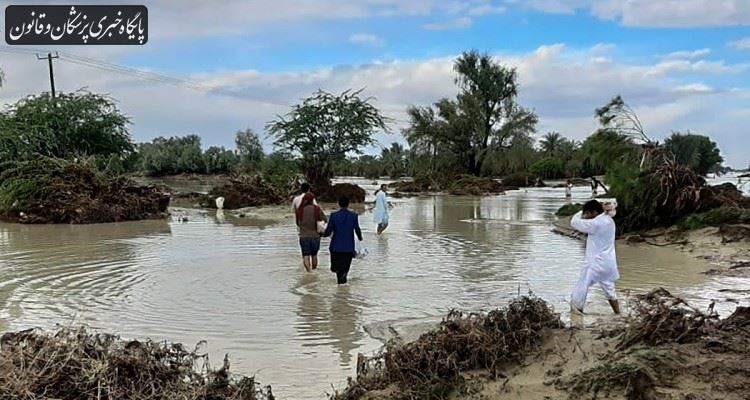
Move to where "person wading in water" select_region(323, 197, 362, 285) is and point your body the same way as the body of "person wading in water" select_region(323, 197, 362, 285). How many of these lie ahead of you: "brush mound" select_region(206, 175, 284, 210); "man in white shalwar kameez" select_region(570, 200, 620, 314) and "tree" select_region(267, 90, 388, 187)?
2

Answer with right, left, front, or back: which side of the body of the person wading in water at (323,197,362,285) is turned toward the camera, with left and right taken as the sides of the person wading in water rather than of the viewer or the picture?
back

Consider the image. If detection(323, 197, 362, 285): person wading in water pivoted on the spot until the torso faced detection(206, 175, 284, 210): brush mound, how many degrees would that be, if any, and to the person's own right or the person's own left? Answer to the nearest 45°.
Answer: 0° — they already face it

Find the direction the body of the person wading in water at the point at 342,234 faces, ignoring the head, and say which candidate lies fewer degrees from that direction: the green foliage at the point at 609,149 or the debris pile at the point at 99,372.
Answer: the green foliage

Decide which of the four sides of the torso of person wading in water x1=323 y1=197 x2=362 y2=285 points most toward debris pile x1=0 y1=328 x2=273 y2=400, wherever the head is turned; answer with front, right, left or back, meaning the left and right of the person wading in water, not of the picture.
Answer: back

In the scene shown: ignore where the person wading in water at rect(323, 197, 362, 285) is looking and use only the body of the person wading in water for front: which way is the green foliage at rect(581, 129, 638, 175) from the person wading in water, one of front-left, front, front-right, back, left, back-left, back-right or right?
front-right

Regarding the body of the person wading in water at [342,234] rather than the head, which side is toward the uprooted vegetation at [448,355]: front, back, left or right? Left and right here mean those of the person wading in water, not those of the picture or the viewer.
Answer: back

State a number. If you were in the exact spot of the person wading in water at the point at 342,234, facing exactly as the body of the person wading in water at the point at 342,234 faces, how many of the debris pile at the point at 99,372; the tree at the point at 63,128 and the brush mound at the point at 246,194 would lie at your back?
1

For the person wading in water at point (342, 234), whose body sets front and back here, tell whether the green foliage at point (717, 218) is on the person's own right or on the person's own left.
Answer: on the person's own right

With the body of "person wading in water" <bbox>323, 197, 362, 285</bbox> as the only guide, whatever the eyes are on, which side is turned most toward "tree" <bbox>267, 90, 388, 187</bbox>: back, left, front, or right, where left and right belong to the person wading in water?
front

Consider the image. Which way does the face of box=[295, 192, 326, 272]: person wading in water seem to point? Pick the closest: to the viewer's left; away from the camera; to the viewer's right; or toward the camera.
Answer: away from the camera

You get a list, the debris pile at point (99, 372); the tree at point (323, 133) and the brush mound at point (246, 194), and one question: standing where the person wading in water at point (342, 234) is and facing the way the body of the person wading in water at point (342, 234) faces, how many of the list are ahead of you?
2

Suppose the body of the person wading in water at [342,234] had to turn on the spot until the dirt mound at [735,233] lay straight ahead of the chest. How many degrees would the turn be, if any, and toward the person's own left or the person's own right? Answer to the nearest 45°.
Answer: approximately 45° to the person's own right

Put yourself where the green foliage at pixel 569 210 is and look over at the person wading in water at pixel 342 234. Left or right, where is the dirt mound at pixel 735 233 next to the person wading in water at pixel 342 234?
left

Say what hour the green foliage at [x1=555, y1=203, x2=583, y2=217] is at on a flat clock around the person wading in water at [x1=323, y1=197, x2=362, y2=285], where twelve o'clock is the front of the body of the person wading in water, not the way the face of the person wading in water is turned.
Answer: The green foliage is roughly at 1 o'clock from the person wading in water.
